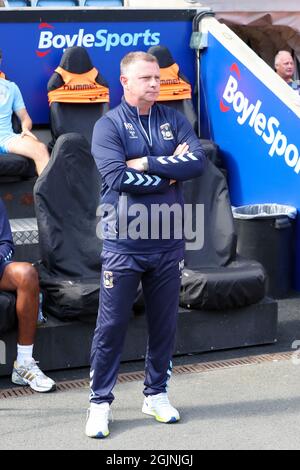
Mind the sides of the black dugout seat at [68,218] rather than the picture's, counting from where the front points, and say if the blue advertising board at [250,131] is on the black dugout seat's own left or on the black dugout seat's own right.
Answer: on the black dugout seat's own left

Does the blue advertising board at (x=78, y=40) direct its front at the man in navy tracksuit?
yes

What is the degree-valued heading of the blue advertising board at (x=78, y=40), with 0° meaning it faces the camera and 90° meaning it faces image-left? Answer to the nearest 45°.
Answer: approximately 0°

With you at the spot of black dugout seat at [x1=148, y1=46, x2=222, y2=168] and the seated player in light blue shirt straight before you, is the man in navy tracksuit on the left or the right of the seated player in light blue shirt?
left

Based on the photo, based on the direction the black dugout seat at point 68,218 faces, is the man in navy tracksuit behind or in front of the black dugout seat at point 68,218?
in front

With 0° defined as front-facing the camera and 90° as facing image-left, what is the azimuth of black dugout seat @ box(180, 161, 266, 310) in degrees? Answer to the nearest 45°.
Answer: approximately 315°

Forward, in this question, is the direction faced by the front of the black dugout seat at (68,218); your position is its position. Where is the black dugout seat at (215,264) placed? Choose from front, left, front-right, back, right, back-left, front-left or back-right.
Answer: front-left

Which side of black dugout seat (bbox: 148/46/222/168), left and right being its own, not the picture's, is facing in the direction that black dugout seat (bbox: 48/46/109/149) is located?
right

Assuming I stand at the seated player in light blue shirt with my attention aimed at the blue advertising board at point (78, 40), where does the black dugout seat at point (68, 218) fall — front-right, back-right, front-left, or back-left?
back-right
